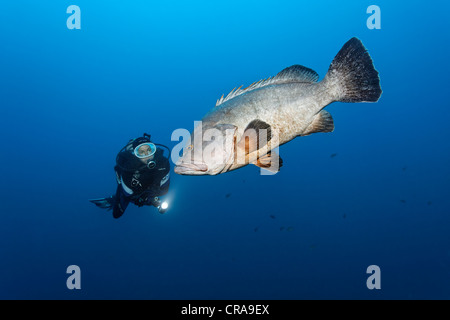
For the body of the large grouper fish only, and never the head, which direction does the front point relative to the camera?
to the viewer's left

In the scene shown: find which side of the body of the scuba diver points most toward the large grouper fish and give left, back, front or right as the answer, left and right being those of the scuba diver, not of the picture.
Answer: front
